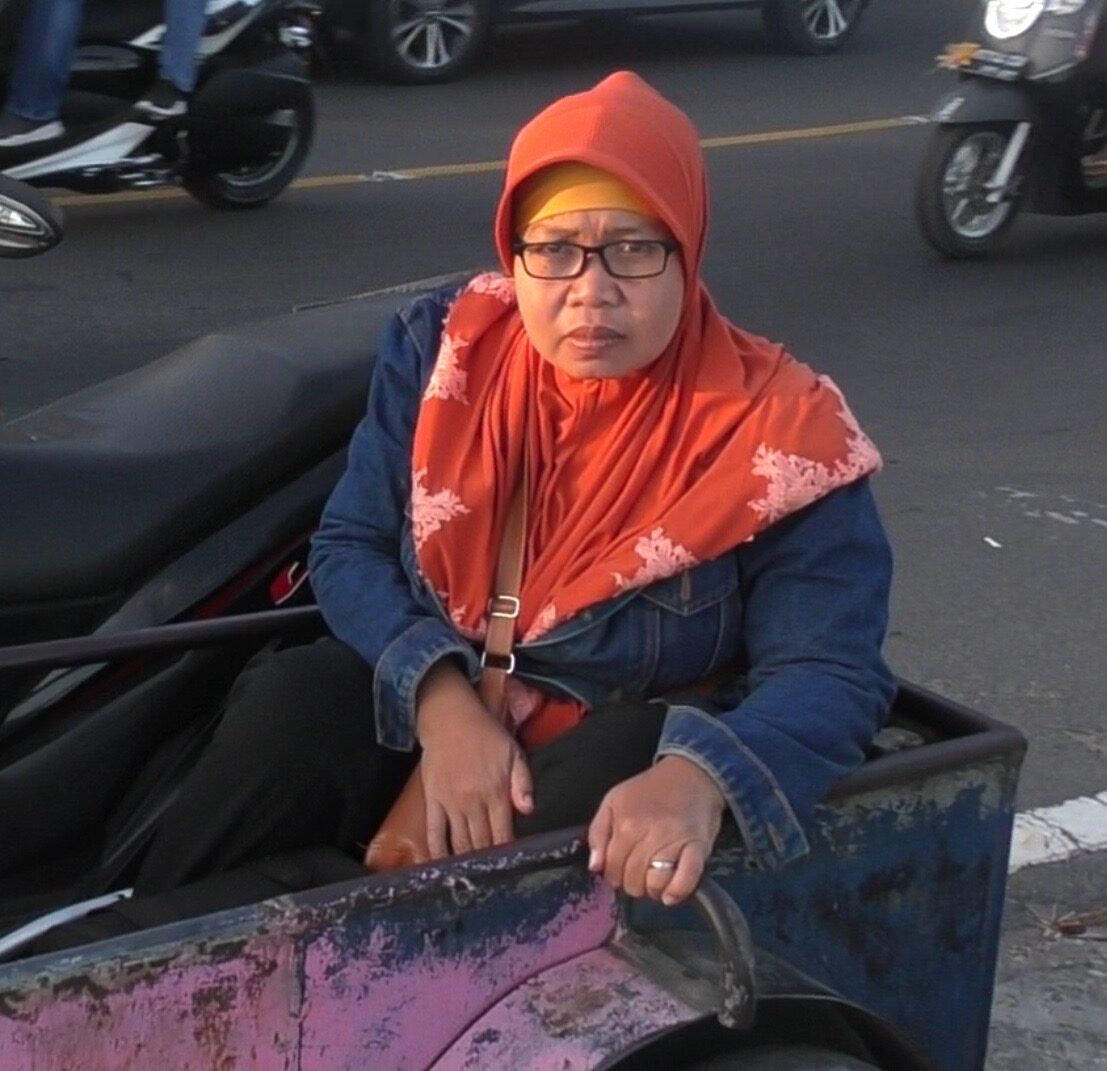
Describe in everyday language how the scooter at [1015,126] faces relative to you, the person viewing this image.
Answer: facing the viewer and to the left of the viewer

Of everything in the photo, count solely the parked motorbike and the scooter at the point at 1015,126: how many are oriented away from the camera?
0

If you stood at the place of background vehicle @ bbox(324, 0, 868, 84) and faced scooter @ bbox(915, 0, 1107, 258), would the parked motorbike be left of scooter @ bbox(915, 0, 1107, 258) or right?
right

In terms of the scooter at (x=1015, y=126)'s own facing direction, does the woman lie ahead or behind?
ahead

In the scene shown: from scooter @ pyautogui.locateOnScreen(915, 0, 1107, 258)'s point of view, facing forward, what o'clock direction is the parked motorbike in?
The parked motorbike is roughly at 11 o'clock from the scooter.

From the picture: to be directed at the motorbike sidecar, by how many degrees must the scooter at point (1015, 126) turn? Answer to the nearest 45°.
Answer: approximately 45° to its left

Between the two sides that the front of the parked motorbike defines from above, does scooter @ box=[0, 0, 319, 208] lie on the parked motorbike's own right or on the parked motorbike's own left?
on the parked motorbike's own right

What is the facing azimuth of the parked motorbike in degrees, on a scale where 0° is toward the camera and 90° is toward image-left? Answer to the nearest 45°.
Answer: approximately 90°
